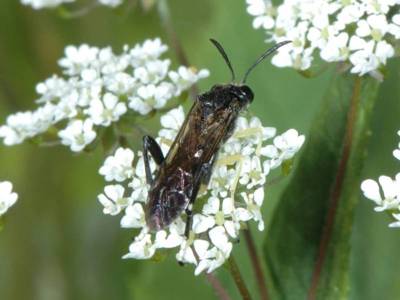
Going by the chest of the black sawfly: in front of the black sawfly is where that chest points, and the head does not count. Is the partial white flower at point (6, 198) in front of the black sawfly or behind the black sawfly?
behind

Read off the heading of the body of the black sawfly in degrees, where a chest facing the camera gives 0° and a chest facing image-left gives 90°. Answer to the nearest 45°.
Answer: approximately 225°
